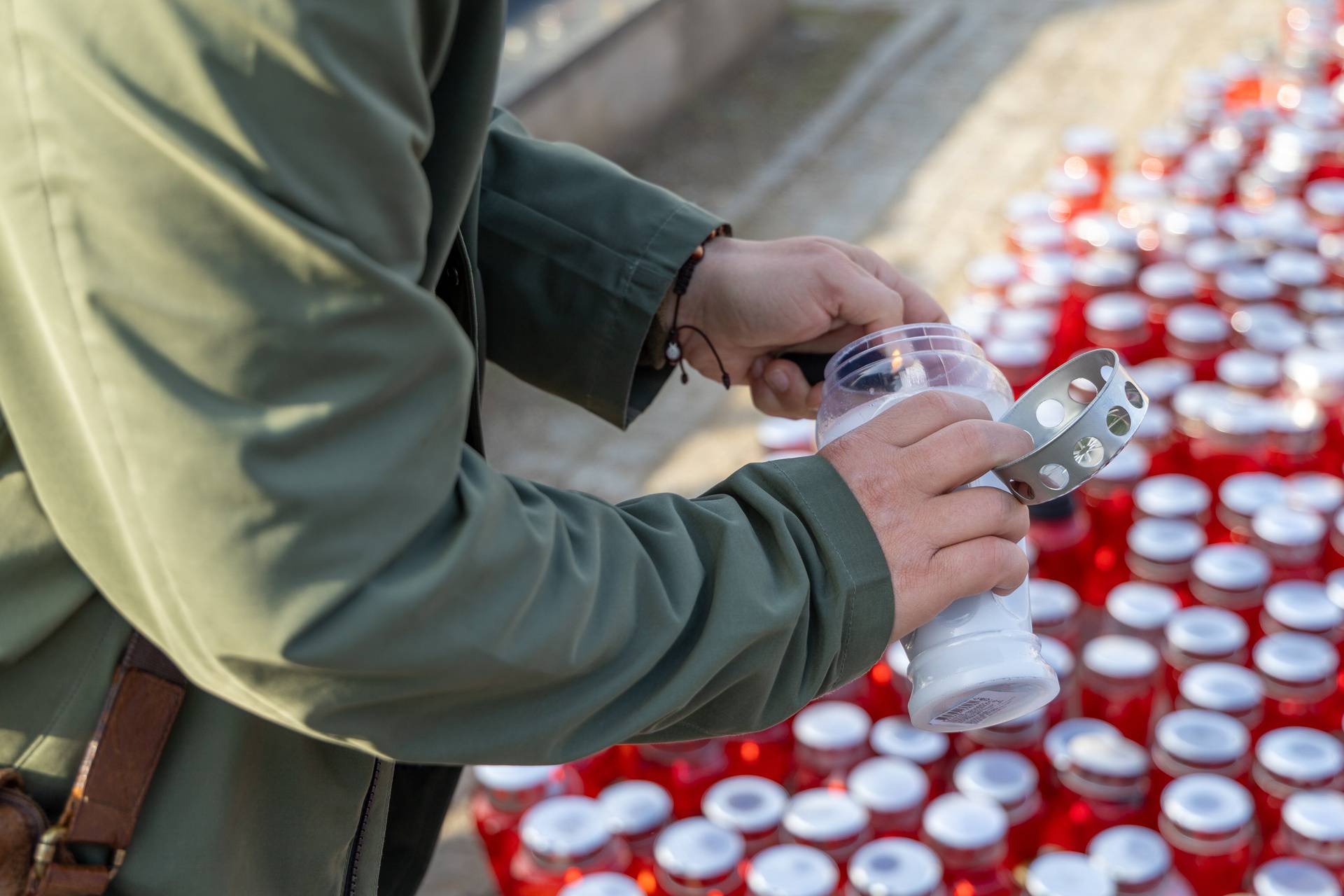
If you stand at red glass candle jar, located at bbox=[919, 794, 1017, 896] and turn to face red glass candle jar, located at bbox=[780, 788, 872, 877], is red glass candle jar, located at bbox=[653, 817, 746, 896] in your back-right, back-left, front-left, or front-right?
front-left

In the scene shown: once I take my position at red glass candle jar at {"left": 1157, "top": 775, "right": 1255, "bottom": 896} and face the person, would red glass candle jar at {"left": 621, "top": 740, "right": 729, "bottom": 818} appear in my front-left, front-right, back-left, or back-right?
front-right

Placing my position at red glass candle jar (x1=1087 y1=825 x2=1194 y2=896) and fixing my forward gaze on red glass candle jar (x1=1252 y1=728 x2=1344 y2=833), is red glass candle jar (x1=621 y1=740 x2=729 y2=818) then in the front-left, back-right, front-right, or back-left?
back-left

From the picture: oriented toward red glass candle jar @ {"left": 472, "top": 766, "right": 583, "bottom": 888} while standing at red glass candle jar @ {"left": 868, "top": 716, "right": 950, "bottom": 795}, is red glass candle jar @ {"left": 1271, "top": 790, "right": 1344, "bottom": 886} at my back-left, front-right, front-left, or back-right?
back-left

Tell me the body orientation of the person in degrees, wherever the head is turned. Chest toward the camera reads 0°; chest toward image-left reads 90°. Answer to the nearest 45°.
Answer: approximately 270°

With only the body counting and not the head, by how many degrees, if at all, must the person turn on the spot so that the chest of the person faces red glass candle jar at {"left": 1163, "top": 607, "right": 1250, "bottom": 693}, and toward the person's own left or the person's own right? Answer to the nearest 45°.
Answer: approximately 45° to the person's own left

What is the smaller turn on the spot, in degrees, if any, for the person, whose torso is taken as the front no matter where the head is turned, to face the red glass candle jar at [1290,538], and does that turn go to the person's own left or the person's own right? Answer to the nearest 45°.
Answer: approximately 45° to the person's own left

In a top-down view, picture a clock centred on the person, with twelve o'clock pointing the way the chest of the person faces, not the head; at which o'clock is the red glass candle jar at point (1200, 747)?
The red glass candle jar is roughly at 11 o'clock from the person.

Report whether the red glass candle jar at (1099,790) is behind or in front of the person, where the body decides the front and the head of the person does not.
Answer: in front
